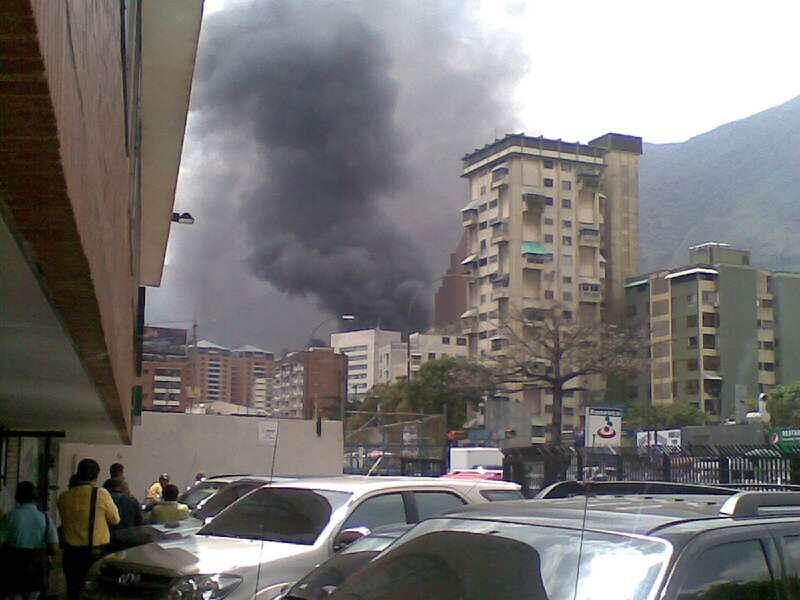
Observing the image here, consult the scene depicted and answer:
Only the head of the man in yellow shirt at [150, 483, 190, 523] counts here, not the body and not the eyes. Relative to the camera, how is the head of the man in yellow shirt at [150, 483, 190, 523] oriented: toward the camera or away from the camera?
away from the camera

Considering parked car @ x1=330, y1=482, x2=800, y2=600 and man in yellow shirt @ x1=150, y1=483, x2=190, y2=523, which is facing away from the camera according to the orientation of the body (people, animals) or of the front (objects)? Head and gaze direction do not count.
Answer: the man in yellow shirt

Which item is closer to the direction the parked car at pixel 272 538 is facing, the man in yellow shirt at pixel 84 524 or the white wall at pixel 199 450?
the man in yellow shirt

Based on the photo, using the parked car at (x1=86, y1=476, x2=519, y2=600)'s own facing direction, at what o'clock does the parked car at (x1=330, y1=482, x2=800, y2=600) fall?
the parked car at (x1=330, y1=482, x2=800, y2=600) is roughly at 10 o'clock from the parked car at (x1=86, y1=476, x2=519, y2=600).

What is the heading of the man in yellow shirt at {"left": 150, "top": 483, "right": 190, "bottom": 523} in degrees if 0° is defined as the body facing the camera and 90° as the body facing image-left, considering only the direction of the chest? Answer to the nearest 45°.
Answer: approximately 180°

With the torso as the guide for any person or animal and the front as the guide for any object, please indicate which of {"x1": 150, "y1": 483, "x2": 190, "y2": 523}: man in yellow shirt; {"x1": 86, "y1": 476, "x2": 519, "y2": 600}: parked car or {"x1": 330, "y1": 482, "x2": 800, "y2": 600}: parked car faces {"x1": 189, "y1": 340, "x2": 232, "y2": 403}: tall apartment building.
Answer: the man in yellow shirt

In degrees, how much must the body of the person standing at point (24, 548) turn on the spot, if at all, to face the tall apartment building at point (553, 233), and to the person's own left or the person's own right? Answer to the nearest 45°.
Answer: approximately 45° to the person's own right

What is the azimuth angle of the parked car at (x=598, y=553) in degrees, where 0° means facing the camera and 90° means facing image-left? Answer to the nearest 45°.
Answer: approximately 45°

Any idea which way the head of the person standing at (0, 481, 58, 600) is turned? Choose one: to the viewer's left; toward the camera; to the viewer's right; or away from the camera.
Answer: away from the camera

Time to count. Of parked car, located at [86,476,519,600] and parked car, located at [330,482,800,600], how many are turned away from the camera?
0

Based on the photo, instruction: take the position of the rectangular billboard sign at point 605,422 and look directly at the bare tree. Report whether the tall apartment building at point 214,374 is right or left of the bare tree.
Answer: left

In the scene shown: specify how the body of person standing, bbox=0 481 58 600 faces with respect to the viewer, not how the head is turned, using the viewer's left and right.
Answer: facing away from the viewer

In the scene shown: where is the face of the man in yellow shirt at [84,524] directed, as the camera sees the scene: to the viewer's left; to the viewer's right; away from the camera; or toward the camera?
away from the camera

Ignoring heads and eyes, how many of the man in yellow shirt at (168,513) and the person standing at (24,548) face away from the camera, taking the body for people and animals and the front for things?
2
